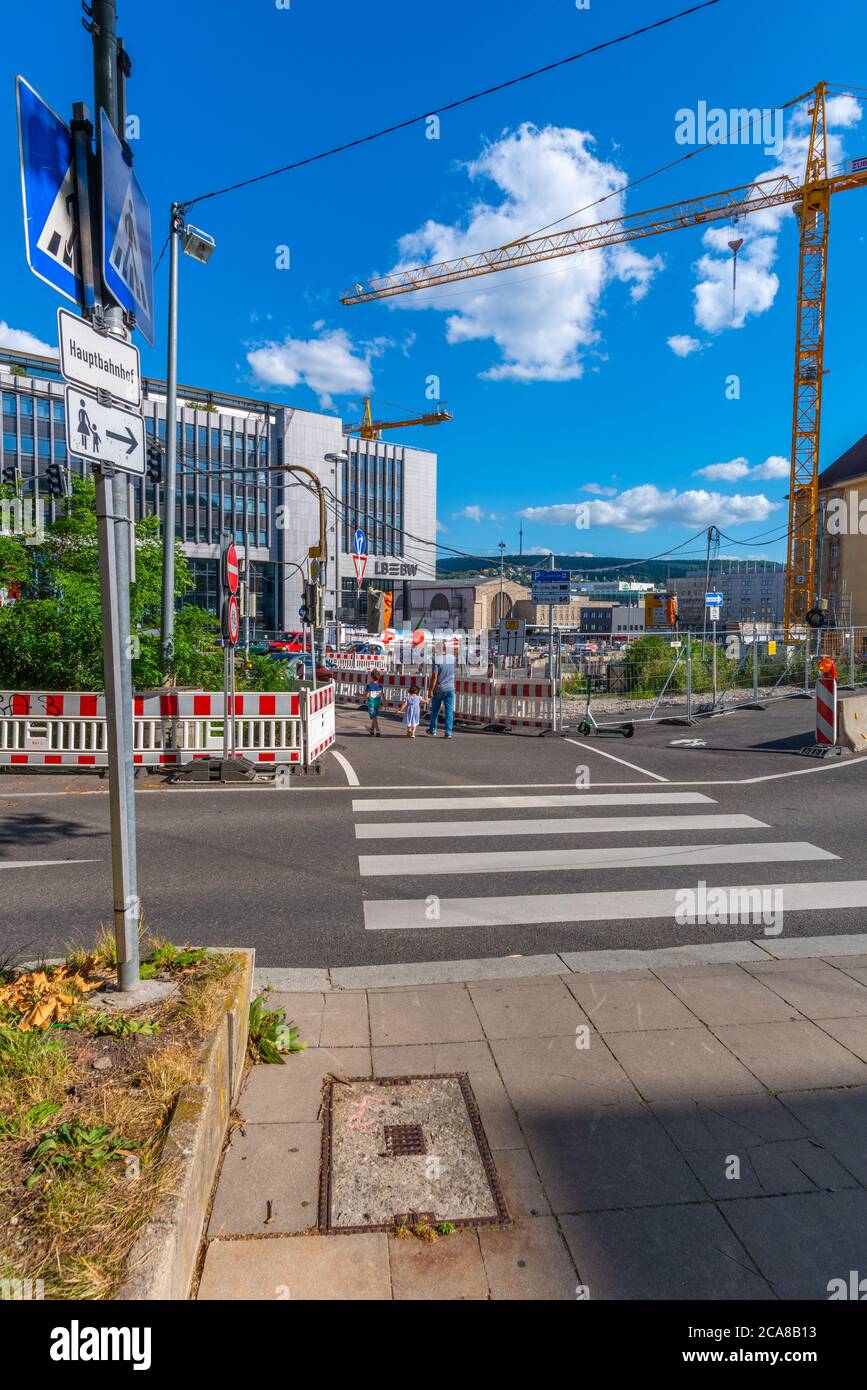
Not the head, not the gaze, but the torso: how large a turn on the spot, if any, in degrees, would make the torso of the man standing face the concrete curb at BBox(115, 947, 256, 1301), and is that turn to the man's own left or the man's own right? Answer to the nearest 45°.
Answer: approximately 180°

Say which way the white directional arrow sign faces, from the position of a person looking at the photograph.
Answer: facing the viewer and to the right of the viewer

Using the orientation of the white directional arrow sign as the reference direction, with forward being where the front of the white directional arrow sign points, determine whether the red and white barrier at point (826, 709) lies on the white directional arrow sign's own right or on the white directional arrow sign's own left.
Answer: on the white directional arrow sign's own left

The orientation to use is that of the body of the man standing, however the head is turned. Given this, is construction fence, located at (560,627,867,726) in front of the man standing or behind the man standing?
in front

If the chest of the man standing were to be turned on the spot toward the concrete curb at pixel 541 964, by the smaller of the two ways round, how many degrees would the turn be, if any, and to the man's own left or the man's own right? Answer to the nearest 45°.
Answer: approximately 180°

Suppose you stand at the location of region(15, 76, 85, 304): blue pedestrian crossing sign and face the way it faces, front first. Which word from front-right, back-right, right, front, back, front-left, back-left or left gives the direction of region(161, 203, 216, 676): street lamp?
back-left

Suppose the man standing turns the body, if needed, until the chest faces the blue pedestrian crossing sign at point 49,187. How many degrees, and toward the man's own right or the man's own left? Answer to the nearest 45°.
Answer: approximately 180°

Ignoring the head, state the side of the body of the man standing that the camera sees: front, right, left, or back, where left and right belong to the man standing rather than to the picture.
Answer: back

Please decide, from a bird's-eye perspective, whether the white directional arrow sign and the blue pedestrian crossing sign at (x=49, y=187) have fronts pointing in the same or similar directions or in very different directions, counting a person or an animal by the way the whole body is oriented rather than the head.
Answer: same or similar directions

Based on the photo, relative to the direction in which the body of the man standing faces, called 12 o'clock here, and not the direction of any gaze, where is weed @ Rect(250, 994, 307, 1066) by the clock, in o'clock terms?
The weed is roughly at 6 o'clock from the man standing.

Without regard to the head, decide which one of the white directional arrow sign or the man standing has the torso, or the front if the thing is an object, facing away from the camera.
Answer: the man standing
